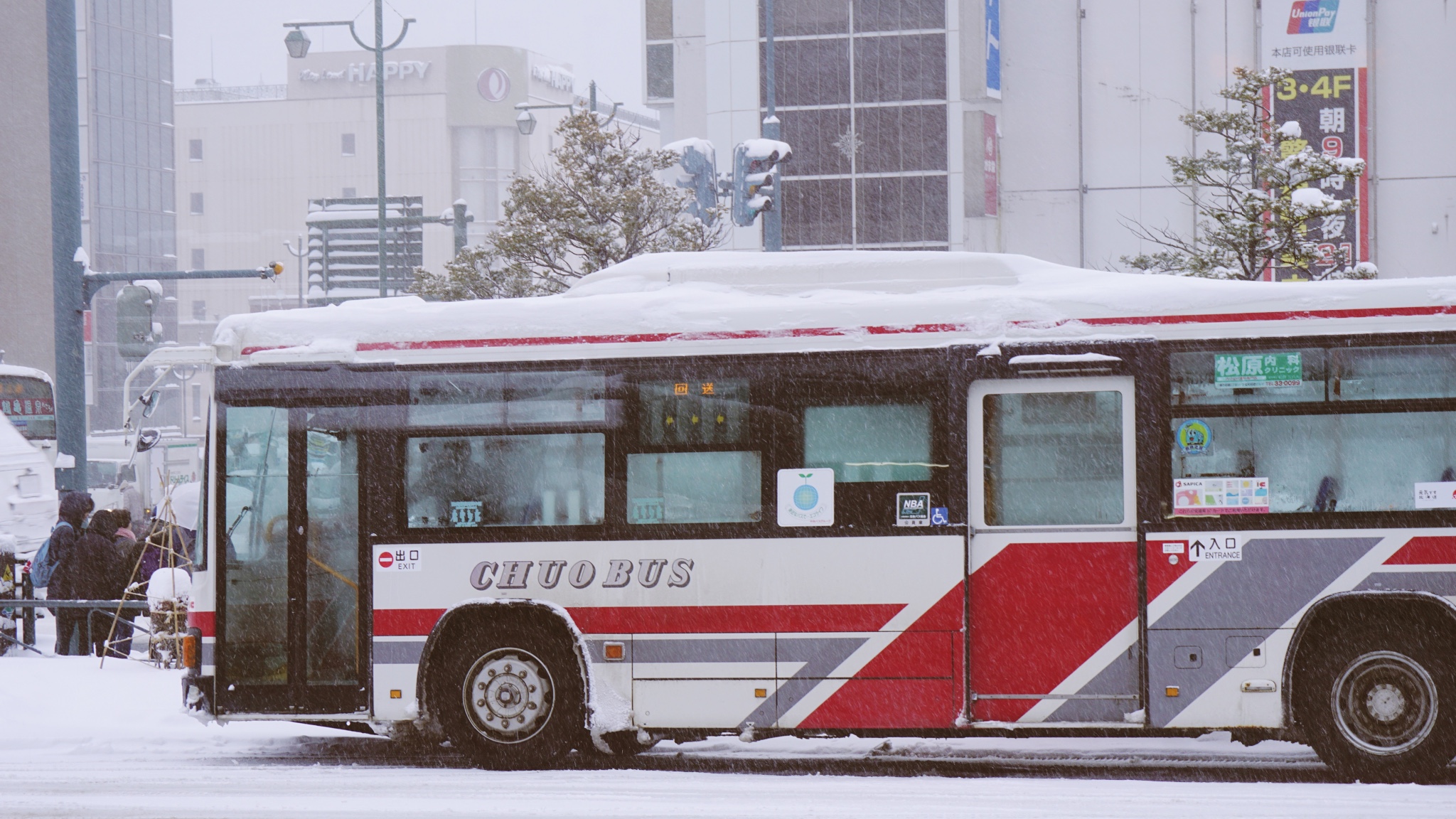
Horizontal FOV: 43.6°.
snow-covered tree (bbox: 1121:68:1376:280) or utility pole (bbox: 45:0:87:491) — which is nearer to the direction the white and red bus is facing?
the utility pole

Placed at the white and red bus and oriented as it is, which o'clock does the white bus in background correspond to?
The white bus in background is roughly at 2 o'clock from the white and red bus.

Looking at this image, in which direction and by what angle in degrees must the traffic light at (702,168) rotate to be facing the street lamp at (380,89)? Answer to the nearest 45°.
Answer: approximately 45° to its right

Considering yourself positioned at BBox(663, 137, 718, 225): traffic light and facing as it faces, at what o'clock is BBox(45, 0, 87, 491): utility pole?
The utility pole is roughly at 12 o'clock from the traffic light.

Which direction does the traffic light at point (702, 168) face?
to the viewer's left

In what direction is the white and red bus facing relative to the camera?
to the viewer's left

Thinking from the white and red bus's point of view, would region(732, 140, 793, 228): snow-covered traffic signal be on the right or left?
on its right

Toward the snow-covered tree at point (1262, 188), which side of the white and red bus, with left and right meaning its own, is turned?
right

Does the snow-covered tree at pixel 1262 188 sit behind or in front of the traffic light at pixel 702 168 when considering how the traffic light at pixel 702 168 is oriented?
behind
